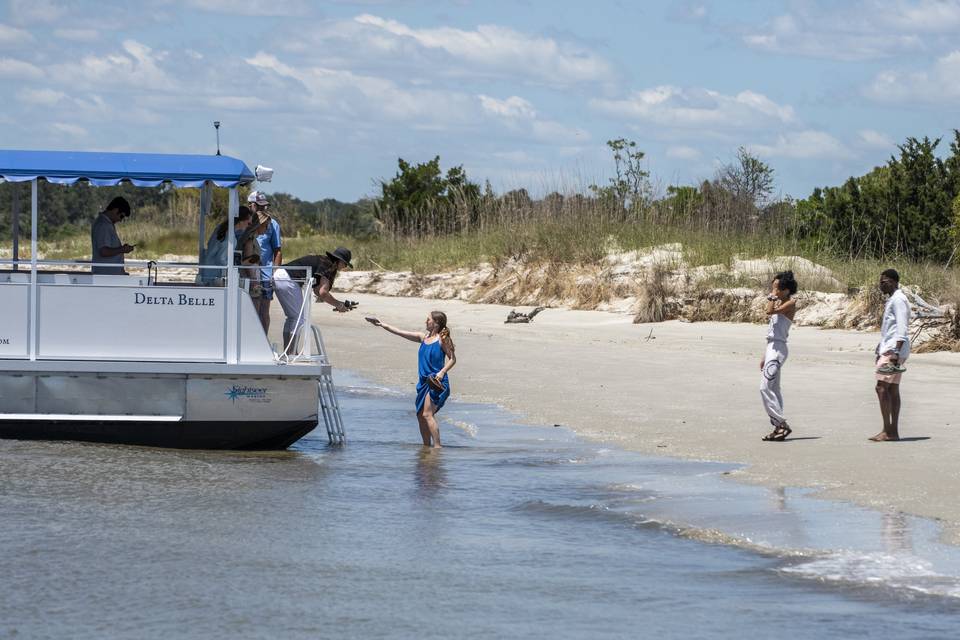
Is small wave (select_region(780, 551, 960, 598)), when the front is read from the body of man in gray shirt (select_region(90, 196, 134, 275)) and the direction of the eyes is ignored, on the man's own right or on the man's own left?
on the man's own right

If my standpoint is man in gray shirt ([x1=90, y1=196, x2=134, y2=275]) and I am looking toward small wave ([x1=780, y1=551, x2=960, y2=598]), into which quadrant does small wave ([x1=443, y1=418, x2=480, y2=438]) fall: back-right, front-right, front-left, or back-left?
front-left

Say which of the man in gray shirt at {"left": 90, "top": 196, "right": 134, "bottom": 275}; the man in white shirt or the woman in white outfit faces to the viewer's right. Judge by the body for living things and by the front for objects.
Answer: the man in gray shirt

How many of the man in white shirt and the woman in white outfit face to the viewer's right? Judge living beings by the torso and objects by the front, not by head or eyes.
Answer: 0

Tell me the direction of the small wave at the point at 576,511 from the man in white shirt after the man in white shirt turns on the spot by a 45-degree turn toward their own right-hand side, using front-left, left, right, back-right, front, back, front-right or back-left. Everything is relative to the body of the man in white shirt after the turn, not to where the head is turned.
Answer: left

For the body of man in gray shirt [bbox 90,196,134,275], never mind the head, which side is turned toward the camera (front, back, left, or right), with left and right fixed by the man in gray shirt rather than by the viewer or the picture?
right

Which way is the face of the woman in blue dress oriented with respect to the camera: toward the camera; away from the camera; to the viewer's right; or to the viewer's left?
to the viewer's left

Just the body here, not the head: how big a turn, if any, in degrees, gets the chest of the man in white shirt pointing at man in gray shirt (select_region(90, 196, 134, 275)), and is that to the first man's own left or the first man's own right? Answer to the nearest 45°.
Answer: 0° — they already face them

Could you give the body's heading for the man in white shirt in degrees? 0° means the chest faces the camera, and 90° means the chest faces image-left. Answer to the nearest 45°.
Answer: approximately 90°

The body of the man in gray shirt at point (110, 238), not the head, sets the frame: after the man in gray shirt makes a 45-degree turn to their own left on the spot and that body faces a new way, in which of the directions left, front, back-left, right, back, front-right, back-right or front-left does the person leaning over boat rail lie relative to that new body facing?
front-right

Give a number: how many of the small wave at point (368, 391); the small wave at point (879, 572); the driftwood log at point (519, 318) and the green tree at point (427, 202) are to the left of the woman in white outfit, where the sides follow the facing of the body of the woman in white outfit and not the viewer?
1

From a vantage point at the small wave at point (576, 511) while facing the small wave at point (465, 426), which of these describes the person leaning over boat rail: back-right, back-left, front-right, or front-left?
front-left
